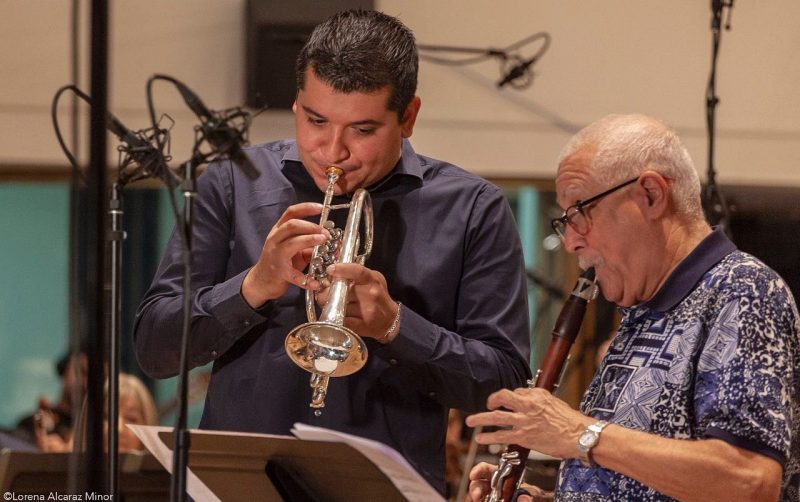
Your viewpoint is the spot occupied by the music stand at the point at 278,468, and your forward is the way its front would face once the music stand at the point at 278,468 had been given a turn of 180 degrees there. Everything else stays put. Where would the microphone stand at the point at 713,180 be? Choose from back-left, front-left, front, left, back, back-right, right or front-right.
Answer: back-left

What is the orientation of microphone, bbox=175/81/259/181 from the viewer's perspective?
to the viewer's right

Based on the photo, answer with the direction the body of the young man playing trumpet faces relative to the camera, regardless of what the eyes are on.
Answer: toward the camera

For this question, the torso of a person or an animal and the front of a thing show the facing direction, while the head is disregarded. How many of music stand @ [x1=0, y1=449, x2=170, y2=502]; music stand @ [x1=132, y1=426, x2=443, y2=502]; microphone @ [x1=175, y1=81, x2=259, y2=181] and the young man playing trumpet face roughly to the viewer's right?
1

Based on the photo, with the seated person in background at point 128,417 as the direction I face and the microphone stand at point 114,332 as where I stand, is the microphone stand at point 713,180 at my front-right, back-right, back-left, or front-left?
front-right

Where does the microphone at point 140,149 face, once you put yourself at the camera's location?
facing to the right of the viewer

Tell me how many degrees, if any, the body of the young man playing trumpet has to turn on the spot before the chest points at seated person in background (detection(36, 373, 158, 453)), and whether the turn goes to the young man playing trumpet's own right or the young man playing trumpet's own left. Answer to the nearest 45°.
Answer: approximately 135° to the young man playing trumpet's own right

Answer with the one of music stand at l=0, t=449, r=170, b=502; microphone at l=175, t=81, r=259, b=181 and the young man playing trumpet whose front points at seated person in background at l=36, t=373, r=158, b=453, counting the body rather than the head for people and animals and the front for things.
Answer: the music stand

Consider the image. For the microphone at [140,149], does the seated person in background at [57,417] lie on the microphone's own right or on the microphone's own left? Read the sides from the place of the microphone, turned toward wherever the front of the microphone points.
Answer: on the microphone's own left

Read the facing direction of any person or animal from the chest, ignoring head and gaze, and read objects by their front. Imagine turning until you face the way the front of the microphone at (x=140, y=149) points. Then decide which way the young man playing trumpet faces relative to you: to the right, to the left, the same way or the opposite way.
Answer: to the right

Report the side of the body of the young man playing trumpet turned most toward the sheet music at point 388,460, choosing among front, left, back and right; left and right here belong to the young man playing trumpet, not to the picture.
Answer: front

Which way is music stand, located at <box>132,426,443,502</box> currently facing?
away from the camera

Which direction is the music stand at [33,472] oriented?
away from the camera
